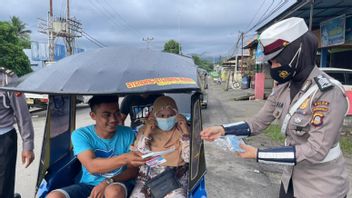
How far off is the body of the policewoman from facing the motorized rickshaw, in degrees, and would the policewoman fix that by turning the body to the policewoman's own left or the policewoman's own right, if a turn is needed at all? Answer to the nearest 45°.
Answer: approximately 45° to the policewoman's own right

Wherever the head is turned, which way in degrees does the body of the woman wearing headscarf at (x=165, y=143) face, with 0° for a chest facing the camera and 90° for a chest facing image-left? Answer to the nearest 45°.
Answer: approximately 0°

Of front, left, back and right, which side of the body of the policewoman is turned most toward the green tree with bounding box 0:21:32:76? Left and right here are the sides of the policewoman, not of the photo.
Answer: right

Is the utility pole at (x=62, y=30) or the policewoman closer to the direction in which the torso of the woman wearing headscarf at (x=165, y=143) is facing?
the policewoman

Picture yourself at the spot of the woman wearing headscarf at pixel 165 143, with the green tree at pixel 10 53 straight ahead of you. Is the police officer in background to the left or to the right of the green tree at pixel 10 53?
left

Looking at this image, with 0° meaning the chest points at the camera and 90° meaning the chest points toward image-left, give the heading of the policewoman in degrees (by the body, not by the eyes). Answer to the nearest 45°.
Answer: approximately 45°

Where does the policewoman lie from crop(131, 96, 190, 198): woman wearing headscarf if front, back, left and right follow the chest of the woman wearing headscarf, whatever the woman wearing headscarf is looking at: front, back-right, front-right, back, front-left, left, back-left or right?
front-left
